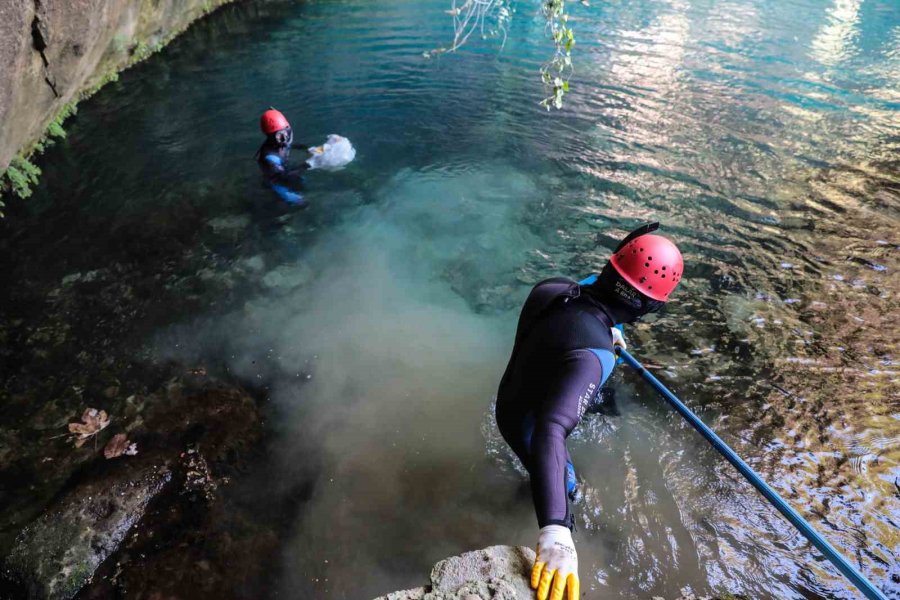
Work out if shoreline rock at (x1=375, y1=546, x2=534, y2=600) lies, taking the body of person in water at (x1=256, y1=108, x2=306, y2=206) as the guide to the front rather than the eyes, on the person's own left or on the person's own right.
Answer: on the person's own right

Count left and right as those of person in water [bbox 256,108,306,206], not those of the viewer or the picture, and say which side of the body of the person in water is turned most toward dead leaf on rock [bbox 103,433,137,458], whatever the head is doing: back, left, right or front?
right

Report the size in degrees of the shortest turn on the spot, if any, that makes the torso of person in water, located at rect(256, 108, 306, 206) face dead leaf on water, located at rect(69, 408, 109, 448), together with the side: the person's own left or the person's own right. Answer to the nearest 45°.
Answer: approximately 135° to the person's own right

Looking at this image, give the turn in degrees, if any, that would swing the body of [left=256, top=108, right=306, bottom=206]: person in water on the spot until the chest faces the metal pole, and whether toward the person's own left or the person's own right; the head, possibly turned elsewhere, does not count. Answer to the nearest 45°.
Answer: approximately 90° to the person's own right

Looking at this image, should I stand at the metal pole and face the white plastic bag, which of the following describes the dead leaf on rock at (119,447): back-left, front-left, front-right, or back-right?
front-left

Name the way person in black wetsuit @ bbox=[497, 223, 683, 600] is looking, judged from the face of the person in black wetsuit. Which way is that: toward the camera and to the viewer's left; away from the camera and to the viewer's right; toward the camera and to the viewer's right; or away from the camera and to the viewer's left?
away from the camera and to the viewer's right

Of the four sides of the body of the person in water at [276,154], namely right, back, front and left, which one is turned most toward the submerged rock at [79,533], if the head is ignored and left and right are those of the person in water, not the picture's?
right

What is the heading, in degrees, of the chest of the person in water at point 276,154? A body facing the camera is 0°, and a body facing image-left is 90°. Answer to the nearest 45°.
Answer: approximately 270°

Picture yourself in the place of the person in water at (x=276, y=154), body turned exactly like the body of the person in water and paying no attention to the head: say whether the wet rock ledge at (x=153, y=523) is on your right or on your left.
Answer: on your right

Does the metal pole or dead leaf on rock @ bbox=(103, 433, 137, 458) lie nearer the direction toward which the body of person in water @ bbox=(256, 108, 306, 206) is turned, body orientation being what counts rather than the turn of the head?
the metal pole
